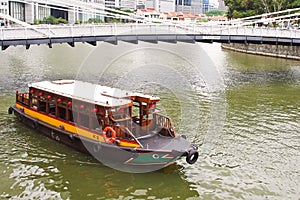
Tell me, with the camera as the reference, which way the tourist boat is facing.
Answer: facing the viewer and to the right of the viewer

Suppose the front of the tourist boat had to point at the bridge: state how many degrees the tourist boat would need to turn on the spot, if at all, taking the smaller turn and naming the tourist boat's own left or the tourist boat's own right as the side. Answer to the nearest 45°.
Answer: approximately 135° to the tourist boat's own left
